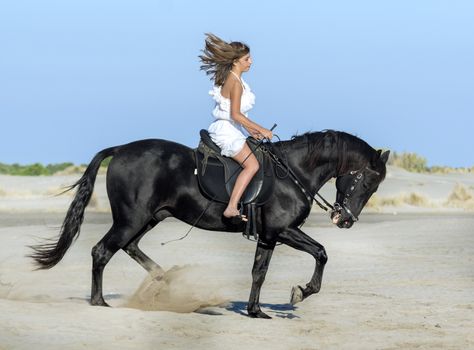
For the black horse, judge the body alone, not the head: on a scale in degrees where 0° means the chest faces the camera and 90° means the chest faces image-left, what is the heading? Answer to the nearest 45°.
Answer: approximately 270°

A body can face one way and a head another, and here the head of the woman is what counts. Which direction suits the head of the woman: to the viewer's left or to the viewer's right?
to the viewer's right

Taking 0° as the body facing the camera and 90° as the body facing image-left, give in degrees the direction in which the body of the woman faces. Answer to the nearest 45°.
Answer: approximately 270°
